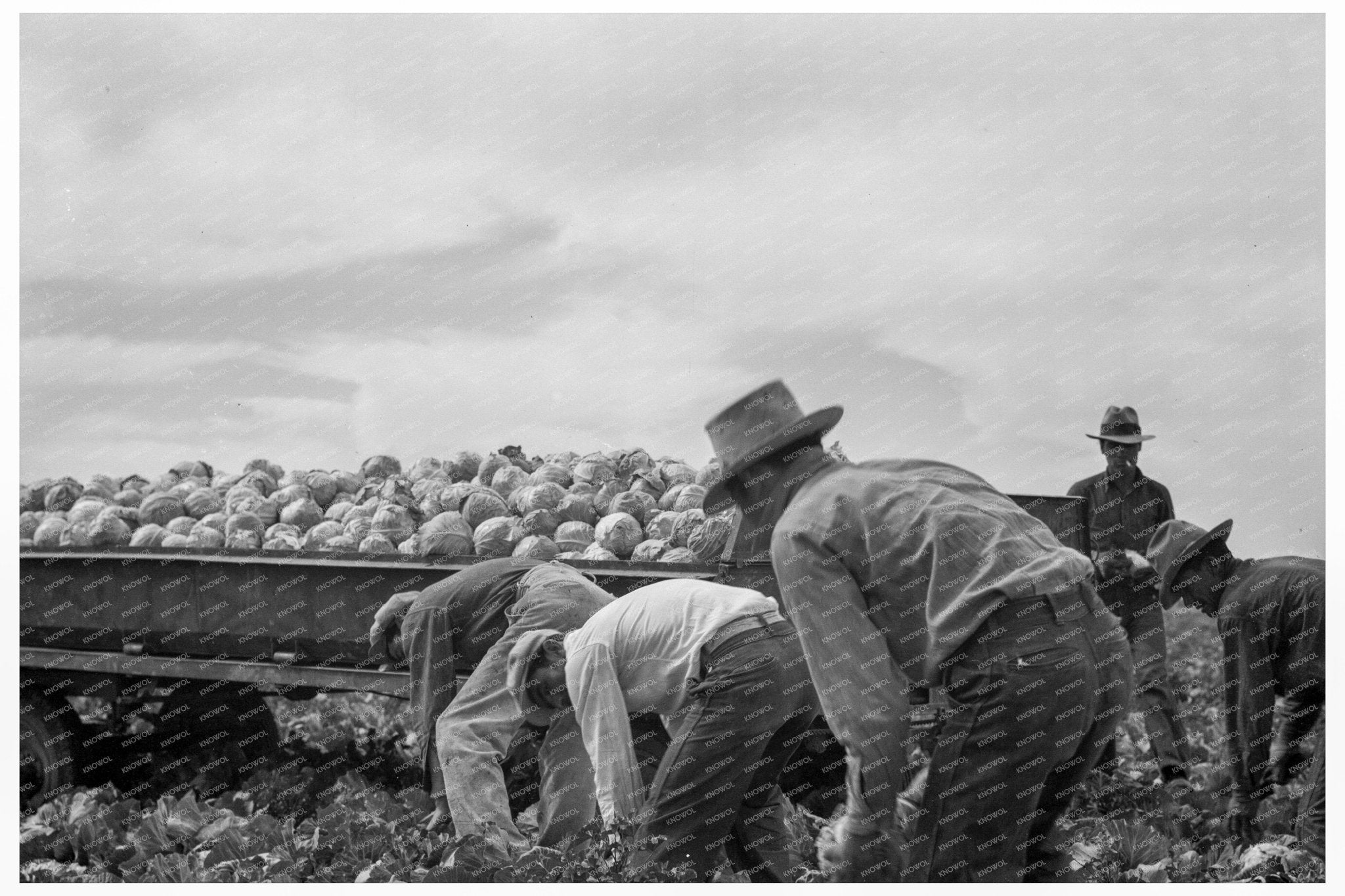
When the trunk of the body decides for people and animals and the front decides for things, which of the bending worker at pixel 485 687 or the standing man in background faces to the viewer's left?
the bending worker

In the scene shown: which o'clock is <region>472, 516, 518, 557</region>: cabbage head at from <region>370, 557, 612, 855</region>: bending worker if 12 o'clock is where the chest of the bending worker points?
The cabbage head is roughly at 3 o'clock from the bending worker.

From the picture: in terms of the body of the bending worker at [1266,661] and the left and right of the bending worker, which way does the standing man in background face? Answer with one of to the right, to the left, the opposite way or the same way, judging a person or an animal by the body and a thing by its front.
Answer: to the left

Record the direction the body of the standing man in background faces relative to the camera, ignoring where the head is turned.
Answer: toward the camera

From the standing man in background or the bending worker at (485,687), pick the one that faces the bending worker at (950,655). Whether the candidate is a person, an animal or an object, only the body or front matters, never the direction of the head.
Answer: the standing man in background

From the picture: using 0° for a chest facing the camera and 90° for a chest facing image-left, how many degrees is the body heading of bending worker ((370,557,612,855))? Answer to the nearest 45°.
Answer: approximately 90°

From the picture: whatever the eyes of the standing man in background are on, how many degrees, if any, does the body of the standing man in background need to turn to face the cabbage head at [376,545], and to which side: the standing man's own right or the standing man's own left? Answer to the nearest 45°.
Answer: approximately 90° to the standing man's own right

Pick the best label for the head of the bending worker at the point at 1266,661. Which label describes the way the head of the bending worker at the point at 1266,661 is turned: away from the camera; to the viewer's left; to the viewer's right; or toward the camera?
to the viewer's left

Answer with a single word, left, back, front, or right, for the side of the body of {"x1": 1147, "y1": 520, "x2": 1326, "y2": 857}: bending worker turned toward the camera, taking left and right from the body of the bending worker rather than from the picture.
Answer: left

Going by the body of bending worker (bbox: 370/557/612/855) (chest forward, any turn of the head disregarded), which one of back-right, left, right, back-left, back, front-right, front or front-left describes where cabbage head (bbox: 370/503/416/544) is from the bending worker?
right

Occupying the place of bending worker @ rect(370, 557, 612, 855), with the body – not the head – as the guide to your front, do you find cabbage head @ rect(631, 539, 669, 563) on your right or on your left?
on your right

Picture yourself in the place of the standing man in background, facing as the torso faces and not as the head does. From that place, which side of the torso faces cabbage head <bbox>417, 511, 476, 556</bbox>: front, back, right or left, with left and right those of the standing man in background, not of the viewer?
right

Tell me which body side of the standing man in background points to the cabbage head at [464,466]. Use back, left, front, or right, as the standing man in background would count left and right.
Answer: right
